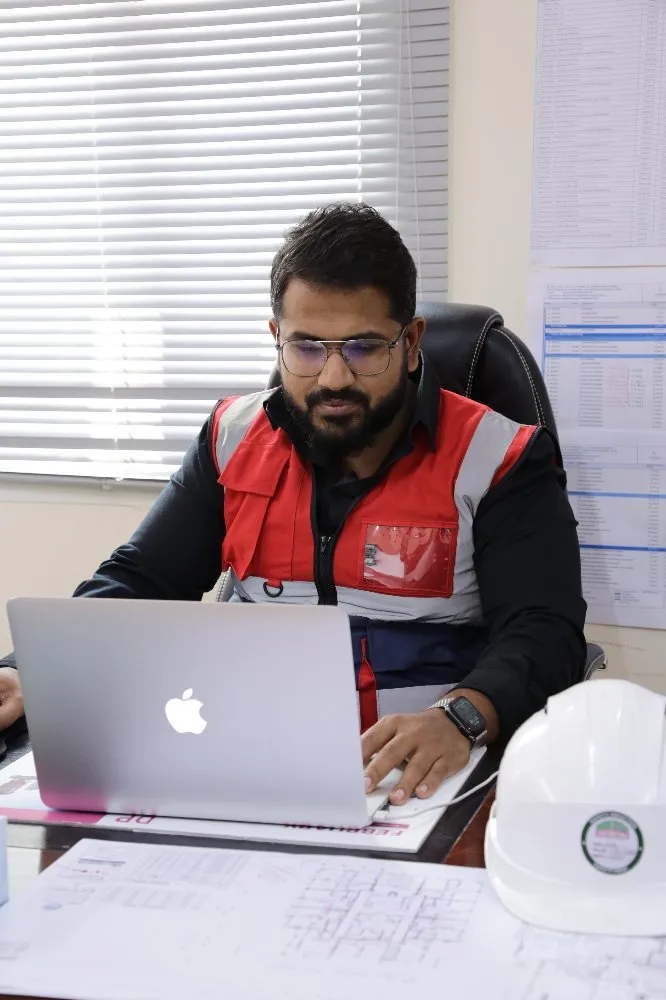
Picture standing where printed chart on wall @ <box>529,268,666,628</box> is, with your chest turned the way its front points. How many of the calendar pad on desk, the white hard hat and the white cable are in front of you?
3

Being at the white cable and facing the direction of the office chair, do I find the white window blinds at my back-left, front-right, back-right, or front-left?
front-left

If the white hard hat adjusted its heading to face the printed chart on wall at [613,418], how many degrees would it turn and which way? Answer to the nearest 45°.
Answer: approximately 180°

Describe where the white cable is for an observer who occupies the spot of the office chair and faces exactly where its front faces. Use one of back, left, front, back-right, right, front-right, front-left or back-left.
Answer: front

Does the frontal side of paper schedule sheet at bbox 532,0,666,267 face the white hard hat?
yes

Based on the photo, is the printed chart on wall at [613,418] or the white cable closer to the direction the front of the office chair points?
the white cable

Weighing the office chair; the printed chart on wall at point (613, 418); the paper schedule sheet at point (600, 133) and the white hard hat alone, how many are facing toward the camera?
4

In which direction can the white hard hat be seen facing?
toward the camera

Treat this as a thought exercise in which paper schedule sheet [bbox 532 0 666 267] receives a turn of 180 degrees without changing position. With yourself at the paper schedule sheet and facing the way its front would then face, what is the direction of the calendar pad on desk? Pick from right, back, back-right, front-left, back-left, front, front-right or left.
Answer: back

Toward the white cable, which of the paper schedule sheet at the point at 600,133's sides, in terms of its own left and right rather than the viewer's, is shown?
front

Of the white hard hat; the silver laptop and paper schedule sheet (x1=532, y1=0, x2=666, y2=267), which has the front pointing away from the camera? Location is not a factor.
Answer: the silver laptop

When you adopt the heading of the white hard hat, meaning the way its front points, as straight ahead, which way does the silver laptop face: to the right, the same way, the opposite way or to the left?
the opposite way

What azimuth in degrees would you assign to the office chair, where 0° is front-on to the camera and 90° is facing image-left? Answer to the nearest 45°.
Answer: approximately 0°

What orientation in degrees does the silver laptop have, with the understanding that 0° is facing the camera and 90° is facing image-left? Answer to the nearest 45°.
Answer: approximately 180°

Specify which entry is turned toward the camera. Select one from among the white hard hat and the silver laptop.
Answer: the white hard hat

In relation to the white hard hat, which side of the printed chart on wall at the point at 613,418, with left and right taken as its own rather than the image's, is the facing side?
front

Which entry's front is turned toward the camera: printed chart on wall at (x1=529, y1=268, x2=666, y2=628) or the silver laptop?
the printed chart on wall

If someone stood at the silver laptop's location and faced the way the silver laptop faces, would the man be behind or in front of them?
in front

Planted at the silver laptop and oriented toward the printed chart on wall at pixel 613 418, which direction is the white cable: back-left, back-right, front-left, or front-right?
front-right
